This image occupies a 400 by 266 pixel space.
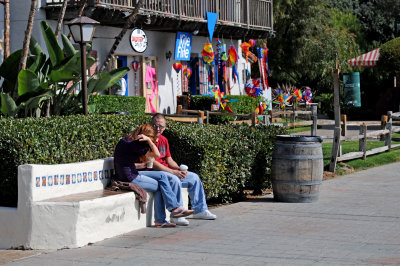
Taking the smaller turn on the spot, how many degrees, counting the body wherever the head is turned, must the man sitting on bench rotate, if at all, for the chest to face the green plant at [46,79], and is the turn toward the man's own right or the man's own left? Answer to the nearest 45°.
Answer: approximately 180°

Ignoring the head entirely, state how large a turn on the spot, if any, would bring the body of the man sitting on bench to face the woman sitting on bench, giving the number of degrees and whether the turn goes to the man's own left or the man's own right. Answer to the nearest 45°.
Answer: approximately 90° to the man's own right

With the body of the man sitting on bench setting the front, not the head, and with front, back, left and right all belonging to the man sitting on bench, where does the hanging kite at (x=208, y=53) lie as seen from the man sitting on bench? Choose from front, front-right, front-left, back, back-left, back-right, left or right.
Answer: back-left

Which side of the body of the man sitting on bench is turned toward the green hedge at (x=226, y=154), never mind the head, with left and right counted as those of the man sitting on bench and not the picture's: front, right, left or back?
left

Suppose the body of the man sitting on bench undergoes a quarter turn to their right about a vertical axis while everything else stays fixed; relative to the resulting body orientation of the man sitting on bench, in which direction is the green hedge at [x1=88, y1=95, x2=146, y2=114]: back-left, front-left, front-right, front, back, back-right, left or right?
back-right

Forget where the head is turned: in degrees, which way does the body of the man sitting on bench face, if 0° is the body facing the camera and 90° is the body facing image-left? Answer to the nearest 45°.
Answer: approximately 315°

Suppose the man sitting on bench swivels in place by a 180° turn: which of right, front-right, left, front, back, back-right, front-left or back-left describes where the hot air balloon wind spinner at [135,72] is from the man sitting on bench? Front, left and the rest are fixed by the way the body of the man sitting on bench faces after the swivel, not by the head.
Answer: front-right

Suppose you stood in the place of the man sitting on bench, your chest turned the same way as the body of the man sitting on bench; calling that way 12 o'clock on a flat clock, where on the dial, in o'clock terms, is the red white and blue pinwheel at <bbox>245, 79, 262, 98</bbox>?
The red white and blue pinwheel is roughly at 8 o'clock from the man sitting on bench.

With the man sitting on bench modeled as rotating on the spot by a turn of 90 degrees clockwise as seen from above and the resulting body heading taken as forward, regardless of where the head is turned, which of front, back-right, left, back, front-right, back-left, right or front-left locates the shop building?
back-right
